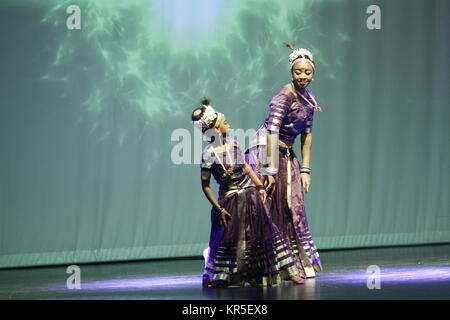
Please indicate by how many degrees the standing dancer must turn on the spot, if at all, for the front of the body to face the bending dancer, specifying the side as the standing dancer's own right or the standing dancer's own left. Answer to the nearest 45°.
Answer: approximately 90° to the standing dancer's own right

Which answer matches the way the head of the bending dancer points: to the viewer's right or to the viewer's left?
to the viewer's right
